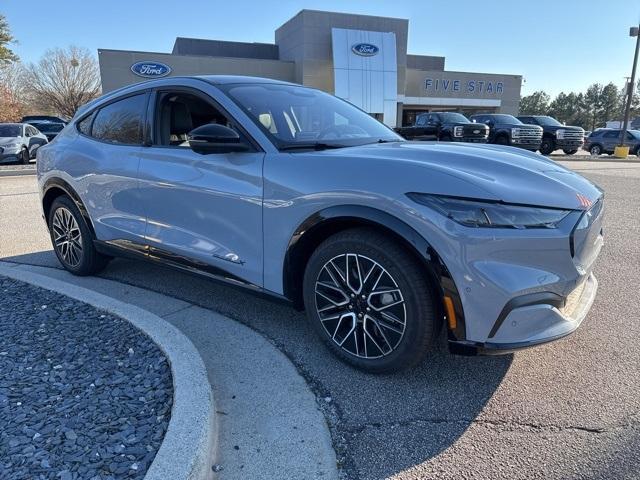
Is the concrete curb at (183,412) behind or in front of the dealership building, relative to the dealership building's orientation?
in front

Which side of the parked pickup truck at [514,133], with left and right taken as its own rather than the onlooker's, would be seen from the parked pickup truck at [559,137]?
left

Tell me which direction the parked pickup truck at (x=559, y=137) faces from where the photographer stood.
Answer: facing the viewer and to the right of the viewer

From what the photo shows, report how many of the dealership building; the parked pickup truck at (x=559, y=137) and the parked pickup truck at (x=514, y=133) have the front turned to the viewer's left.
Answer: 0

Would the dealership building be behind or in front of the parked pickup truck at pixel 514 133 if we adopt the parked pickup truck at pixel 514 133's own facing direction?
behind

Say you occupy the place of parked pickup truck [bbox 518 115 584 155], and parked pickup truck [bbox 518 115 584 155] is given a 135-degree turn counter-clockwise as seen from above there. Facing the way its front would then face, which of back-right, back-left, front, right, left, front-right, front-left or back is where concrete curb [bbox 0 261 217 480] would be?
back

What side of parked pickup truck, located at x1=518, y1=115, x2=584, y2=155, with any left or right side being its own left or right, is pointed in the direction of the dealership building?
back

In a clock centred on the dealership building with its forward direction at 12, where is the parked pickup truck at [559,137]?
The parked pickup truck is roughly at 11 o'clock from the dealership building.

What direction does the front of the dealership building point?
toward the camera

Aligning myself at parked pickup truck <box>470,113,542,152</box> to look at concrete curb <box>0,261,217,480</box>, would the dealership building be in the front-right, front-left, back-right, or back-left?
back-right

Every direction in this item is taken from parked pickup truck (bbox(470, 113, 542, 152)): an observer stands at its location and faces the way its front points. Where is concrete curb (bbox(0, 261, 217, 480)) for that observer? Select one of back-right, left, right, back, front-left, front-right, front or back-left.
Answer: front-right

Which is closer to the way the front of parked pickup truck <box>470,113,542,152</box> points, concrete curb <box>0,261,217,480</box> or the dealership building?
the concrete curb
